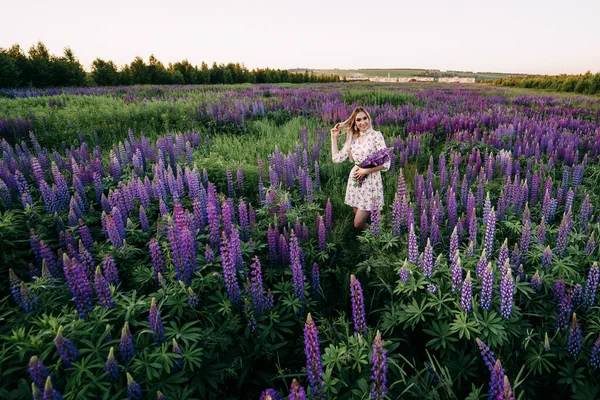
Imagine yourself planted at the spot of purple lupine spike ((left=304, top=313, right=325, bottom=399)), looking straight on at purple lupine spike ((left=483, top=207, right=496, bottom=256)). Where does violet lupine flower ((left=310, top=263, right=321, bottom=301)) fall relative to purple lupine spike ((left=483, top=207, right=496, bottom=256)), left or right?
left

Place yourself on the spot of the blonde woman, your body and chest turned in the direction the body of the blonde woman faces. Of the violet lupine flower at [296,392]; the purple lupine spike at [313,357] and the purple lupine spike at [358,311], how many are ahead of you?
3

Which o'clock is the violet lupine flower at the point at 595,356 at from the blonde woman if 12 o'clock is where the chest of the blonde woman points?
The violet lupine flower is roughly at 11 o'clock from the blonde woman.

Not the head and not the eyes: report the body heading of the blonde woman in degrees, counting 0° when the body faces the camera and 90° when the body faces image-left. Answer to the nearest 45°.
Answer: approximately 0°

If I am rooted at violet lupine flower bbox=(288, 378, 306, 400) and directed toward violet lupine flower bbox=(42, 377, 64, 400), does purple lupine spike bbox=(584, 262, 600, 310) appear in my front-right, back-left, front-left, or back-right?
back-right

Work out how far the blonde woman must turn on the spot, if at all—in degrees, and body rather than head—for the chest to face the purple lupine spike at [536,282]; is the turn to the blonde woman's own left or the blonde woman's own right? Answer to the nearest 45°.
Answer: approximately 45° to the blonde woman's own left

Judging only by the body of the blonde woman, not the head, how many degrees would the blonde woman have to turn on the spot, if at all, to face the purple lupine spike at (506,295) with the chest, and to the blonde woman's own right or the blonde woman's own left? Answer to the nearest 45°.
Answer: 0° — they already face it

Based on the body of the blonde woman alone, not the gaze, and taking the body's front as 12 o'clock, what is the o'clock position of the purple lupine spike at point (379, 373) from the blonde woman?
The purple lupine spike is roughly at 12 o'clock from the blonde woman.

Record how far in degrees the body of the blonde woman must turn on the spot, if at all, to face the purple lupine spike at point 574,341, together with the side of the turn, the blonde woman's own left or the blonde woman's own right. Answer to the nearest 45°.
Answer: approximately 45° to the blonde woman's own left
